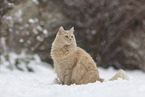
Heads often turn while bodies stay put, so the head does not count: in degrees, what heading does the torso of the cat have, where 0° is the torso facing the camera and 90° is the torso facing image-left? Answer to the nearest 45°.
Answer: approximately 45°
